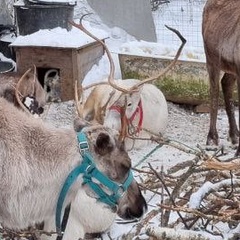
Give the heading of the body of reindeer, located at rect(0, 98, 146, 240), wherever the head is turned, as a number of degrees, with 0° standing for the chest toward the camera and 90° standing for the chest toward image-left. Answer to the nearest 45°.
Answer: approximately 270°

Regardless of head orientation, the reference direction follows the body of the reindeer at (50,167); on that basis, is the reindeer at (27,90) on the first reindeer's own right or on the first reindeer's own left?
on the first reindeer's own left

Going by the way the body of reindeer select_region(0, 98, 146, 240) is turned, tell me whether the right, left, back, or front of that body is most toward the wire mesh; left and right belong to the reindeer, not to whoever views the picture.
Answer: left

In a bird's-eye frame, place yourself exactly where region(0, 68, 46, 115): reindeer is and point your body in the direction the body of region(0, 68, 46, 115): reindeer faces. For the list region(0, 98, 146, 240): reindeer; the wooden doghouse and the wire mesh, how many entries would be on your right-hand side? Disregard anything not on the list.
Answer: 1

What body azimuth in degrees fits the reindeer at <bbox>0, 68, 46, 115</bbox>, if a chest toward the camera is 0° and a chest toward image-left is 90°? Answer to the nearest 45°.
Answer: approximately 270°
